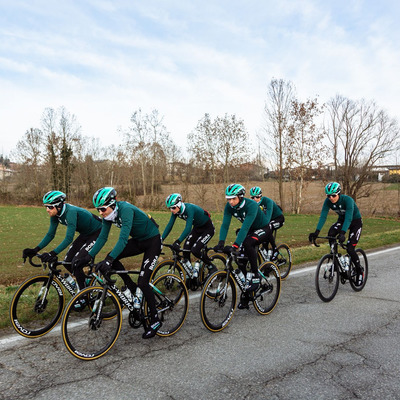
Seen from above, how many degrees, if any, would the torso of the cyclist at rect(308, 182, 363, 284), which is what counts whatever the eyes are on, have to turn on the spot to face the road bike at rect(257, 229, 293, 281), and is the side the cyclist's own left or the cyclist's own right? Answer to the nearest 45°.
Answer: approximately 90° to the cyclist's own right

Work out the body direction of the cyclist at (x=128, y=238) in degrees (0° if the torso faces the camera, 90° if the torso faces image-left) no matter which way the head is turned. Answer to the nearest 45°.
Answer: approximately 45°

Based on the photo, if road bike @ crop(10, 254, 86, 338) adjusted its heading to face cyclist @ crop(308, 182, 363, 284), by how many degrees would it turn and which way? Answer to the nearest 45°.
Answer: approximately 135° to its left

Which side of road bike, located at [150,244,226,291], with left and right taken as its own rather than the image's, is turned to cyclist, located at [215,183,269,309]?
left

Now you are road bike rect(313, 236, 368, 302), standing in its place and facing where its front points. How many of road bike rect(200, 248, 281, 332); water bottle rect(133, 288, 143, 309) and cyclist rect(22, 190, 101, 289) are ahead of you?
3

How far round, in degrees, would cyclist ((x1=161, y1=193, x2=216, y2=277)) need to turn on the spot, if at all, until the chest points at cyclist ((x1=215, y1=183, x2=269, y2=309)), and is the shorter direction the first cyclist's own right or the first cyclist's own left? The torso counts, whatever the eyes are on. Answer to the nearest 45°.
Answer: approximately 90° to the first cyclist's own left

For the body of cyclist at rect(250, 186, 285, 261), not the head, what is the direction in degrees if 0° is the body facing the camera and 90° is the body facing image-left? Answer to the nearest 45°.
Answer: approximately 45°

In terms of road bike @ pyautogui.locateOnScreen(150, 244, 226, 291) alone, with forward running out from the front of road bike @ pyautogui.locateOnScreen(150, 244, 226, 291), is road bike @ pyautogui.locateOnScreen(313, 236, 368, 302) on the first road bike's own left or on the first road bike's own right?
on the first road bike's own left
